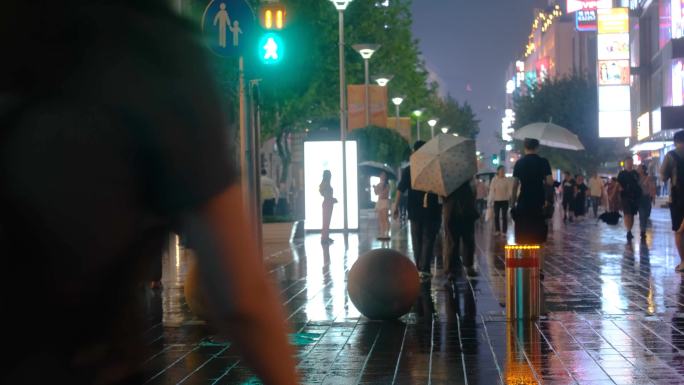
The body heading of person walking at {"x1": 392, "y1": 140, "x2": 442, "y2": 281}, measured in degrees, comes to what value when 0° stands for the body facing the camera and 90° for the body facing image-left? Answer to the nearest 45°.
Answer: approximately 180°

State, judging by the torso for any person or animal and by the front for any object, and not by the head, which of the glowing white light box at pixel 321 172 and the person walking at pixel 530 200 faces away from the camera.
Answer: the person walking

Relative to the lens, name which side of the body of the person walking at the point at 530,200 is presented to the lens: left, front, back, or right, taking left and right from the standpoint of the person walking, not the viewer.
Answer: back

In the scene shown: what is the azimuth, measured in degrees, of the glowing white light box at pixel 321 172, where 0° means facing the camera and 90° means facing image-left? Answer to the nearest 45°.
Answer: approximately 0°

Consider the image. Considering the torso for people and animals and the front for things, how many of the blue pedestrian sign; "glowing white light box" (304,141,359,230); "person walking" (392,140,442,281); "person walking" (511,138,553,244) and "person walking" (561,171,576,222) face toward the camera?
3

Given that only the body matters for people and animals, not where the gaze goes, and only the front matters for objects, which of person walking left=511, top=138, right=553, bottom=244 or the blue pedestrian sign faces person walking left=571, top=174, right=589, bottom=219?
person walking left=511, top=138, right=553, bottom=244
